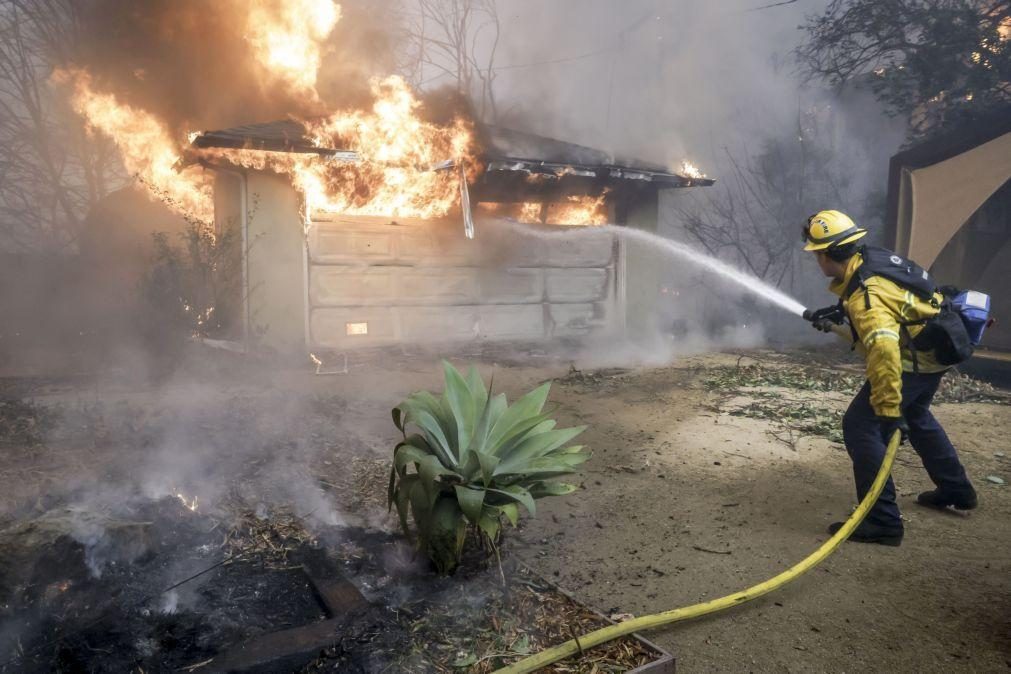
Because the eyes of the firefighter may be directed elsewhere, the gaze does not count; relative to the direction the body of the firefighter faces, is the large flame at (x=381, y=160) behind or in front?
in front

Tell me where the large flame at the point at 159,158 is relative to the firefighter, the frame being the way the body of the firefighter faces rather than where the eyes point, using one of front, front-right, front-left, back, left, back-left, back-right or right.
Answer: front

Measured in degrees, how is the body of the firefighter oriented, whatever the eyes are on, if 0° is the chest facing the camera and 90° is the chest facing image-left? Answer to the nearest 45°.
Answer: approximately 90°

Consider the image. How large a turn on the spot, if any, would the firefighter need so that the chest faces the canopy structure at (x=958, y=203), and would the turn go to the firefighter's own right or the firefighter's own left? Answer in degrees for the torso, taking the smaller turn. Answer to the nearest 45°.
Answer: approximately 90° to the firefighter's own right

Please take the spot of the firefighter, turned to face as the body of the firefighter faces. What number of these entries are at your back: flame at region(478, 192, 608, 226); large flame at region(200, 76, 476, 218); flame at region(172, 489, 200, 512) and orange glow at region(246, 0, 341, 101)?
0

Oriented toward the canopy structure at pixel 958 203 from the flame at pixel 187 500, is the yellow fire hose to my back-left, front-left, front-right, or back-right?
front-right

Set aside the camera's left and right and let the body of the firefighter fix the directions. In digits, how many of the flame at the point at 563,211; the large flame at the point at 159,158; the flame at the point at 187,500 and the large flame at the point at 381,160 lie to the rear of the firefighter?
0

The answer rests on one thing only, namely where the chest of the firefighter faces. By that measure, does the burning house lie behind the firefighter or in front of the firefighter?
in front

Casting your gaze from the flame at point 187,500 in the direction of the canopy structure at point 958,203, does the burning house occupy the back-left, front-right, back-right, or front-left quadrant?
front-left

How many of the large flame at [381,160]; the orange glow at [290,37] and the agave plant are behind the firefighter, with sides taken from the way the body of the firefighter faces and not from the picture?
0

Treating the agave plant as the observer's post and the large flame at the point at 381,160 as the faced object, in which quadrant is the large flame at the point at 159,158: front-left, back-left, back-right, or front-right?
front-left

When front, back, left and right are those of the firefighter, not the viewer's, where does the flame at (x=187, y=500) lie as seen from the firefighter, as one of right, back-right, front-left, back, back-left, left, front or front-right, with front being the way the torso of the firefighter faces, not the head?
front-left

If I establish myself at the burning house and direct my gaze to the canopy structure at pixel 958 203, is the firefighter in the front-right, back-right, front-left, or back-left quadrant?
front-right

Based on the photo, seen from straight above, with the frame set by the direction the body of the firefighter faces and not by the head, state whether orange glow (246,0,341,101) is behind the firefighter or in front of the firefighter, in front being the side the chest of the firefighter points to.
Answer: in front

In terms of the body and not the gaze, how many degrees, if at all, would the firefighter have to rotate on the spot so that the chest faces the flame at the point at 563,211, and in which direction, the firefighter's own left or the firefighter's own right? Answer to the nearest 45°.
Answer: approximately 45° to the firefighter's own right

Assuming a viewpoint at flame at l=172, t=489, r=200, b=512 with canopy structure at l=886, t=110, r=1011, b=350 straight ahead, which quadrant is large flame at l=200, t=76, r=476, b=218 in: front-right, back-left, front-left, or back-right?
front-left

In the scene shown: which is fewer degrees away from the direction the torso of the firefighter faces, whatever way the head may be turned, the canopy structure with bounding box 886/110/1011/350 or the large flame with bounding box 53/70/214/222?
the large flame
